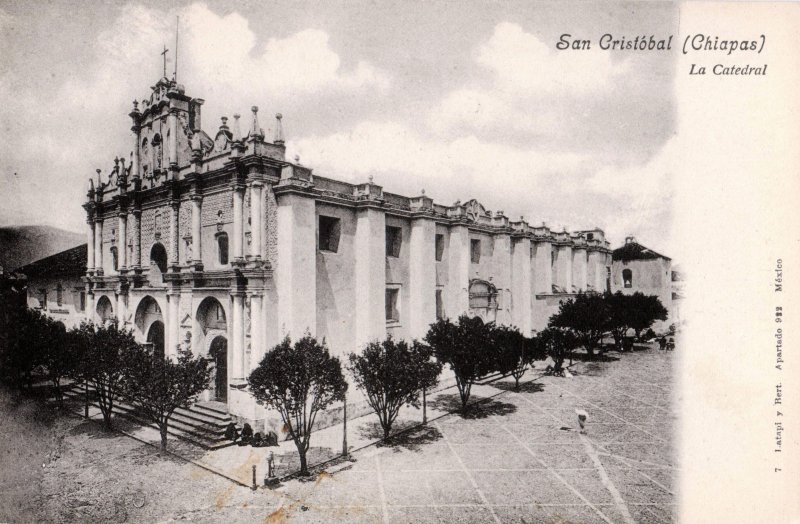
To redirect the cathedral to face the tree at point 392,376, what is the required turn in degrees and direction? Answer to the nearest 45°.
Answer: approximately 90° to its left

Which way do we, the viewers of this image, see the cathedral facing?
facing the viewer and to the left of the viewer

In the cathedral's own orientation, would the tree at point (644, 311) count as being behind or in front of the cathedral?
behind

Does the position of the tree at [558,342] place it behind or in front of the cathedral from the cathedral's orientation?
behind

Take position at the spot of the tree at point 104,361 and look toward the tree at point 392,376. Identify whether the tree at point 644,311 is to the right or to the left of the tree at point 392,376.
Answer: left

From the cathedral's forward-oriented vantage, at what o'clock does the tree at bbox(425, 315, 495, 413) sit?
The tree is roughly at 8 o'clock from the cathedral.

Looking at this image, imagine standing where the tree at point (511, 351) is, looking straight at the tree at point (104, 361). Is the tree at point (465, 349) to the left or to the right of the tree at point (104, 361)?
left

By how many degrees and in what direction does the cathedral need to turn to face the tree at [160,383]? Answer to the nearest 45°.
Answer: approximately 45° to its left

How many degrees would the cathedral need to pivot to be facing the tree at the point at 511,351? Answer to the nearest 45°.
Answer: approximately 135° to its left
